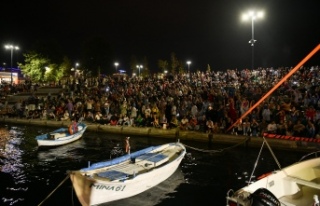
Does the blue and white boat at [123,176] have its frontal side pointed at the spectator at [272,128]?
yes

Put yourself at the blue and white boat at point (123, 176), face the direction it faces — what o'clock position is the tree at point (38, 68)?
The tree is roughly at 10 o'clock from the blue and white boat.

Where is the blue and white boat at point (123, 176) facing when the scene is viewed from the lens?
facing away from the viewer and to the right of the viewer

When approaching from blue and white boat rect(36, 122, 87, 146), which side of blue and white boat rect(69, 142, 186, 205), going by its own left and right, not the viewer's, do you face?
left

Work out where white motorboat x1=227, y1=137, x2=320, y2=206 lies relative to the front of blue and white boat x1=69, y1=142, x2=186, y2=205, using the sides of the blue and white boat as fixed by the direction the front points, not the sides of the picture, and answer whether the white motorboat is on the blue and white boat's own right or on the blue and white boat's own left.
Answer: on the blue and white boat's own right
